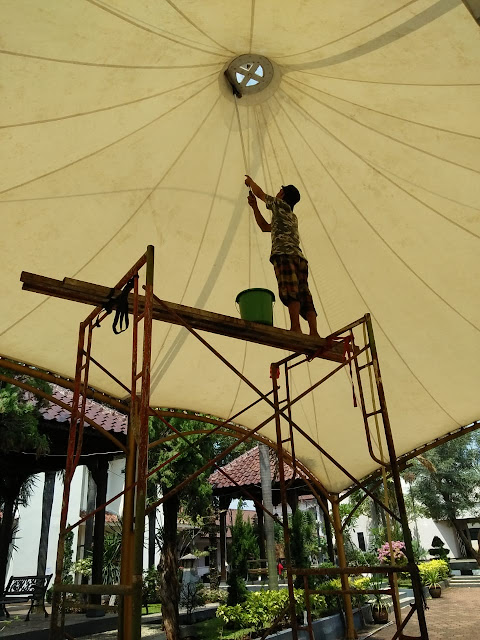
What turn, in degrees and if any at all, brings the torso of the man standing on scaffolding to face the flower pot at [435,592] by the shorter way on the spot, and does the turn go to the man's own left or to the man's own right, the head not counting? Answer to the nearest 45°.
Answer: approximately 45° to the man's own right

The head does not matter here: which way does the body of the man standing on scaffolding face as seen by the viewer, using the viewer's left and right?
facing away from the viewer and to the left of the viewer

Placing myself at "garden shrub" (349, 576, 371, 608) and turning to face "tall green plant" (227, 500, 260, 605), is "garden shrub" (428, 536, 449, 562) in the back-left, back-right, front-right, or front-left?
back-right

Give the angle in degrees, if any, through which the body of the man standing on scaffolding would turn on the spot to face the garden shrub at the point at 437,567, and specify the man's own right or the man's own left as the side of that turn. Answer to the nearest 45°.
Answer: approximately 45° to the man's own right

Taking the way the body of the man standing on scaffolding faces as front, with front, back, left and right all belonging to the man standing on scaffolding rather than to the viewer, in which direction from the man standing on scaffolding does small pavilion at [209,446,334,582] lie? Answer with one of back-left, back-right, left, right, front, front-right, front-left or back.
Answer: front-right
